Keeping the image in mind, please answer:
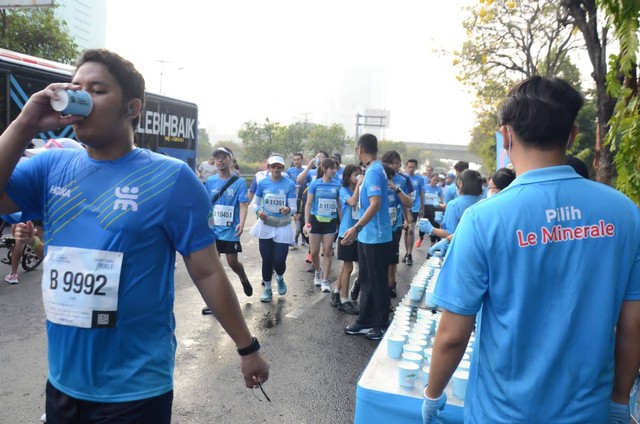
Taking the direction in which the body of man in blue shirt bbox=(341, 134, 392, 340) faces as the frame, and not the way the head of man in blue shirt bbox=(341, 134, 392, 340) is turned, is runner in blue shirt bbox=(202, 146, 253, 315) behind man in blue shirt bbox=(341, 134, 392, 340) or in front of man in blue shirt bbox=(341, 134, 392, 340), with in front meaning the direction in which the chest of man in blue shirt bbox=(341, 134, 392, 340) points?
in front

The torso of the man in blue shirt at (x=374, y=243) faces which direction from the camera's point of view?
to the viewer's left

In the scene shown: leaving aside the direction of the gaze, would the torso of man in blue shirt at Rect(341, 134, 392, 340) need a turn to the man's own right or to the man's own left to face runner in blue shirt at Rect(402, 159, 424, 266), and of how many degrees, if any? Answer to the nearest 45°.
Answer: approximately 90° to the man's own right

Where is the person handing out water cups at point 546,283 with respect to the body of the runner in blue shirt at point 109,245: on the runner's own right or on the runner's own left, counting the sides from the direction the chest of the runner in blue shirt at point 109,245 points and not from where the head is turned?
on the runner's own left

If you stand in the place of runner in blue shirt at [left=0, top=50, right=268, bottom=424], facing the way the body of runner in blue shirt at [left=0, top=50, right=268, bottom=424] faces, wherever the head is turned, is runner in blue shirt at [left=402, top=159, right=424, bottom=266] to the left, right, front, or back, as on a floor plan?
back

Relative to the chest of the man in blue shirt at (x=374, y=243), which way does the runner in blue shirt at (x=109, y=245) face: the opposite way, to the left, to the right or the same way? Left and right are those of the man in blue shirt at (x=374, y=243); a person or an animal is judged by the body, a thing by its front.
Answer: to the left

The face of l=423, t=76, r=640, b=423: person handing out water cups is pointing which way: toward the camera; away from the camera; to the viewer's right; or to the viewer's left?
away from the camera

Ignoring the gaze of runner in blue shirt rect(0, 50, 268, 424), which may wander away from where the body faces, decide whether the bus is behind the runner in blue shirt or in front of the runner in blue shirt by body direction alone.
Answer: behind

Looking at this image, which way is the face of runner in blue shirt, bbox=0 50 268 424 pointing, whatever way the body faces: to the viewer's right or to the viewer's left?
to the viewer's left

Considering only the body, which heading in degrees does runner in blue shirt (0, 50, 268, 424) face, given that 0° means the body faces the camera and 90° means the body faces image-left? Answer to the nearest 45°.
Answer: approximately 45°
